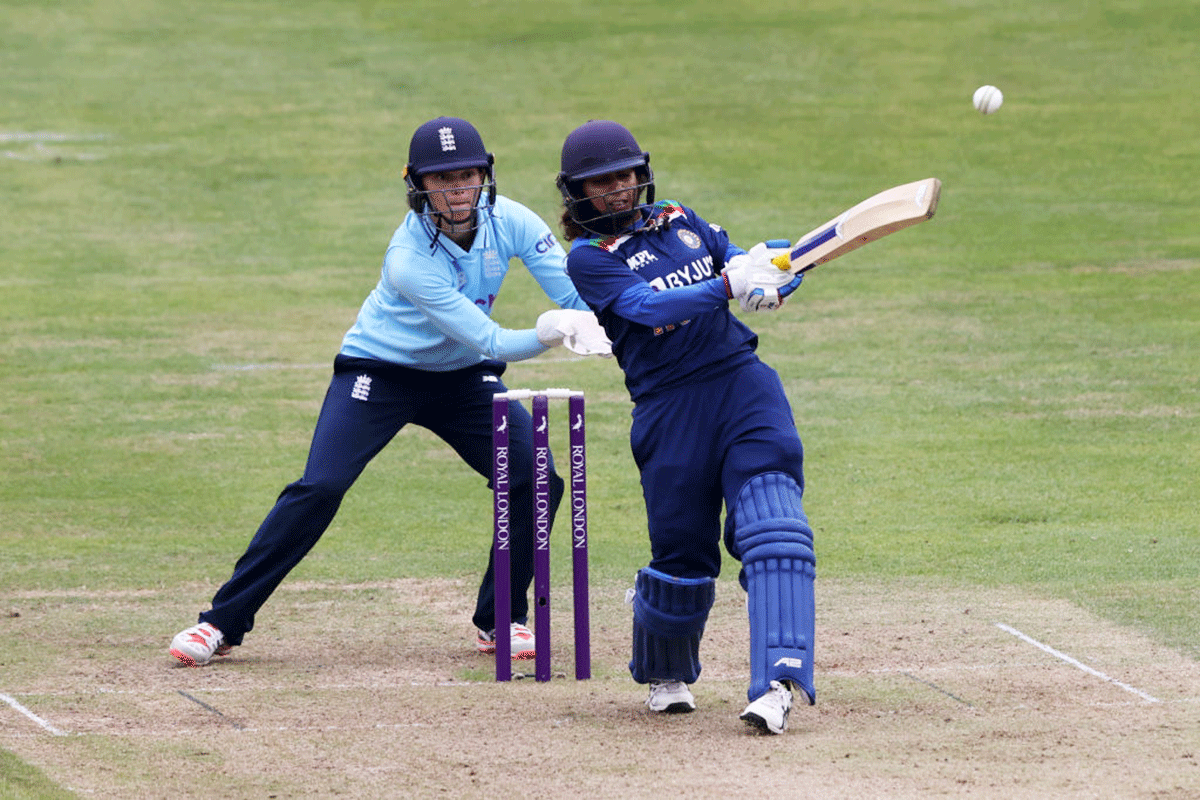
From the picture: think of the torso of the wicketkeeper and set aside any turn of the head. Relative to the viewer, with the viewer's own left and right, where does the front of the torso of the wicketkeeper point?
facing the viewer and to the right of the viewer

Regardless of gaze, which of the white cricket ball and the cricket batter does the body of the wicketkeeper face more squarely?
the cricket batter

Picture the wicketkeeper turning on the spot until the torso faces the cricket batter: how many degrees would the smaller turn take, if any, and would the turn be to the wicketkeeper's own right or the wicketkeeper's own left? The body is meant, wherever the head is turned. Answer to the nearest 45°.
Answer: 0° — they already face them

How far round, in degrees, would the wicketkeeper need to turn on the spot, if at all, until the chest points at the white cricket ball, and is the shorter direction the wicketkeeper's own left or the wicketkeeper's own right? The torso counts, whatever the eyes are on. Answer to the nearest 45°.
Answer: approximately 90° to the wicketkeeper's own left
